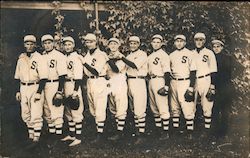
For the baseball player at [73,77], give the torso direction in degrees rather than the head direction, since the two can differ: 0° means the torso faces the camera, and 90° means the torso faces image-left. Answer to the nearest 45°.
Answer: approximately 45°

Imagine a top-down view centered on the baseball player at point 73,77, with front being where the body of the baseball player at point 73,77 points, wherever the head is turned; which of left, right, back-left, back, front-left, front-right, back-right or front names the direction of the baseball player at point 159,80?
back-left

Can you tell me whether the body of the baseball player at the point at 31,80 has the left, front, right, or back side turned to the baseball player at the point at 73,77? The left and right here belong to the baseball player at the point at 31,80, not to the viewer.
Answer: left

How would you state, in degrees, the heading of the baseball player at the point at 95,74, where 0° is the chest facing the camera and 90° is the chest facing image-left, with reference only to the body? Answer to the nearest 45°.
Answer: approximately 45°

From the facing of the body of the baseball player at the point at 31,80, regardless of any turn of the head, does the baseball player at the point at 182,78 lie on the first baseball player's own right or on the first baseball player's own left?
on the first baseball player's own left
